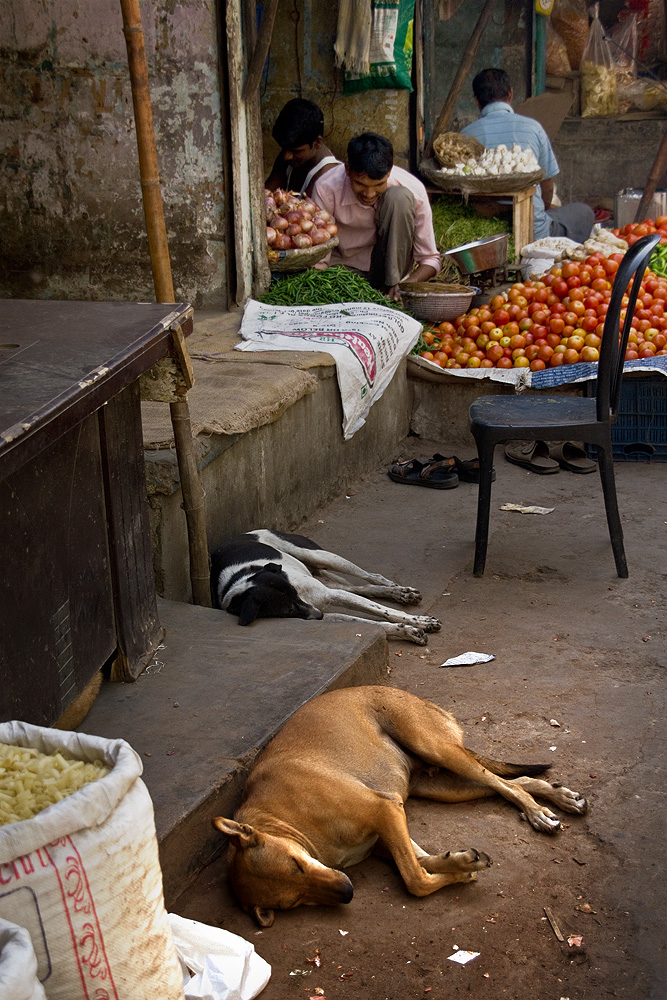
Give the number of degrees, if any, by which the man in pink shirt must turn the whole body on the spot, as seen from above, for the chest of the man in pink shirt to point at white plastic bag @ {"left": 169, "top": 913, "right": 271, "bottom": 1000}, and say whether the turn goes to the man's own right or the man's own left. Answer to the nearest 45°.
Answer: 0° — they already face it

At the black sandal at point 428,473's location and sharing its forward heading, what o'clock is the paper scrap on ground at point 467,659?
The paper scrap on ground is roughly at 9 o'clock from the black sandal.

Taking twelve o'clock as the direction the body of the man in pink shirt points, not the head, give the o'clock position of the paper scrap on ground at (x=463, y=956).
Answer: The paper scrap on ground is roughly at 12 o'clock from the man in pink shirt.

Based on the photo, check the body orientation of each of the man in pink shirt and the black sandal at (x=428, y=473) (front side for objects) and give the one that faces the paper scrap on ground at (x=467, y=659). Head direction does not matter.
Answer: the man in pink shirt

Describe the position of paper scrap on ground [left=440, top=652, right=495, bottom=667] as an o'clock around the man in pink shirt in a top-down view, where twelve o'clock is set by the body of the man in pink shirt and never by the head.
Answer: The paper scrap on ground is roughly at 12 o'clock from the man in pink shirt.

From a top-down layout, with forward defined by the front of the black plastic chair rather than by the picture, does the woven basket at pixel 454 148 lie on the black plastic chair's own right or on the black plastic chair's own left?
on the black plastic chair's own right

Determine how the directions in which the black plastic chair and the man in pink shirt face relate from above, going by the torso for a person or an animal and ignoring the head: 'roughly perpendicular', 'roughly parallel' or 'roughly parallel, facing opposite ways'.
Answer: roughly perpendicular

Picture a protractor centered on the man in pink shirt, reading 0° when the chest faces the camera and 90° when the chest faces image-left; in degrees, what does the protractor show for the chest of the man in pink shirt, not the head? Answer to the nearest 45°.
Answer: approximately 0°

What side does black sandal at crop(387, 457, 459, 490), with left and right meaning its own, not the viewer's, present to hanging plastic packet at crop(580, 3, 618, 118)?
right

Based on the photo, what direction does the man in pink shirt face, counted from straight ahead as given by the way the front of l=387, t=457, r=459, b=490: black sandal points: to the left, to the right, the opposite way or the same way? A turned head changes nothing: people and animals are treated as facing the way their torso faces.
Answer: to the left

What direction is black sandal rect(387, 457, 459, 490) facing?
to the viewer's left

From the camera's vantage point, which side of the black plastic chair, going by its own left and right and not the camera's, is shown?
left

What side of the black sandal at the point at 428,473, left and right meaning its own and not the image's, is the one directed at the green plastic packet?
right

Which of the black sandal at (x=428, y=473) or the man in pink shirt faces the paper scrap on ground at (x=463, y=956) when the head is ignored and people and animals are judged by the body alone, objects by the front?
the man in pink shirt
